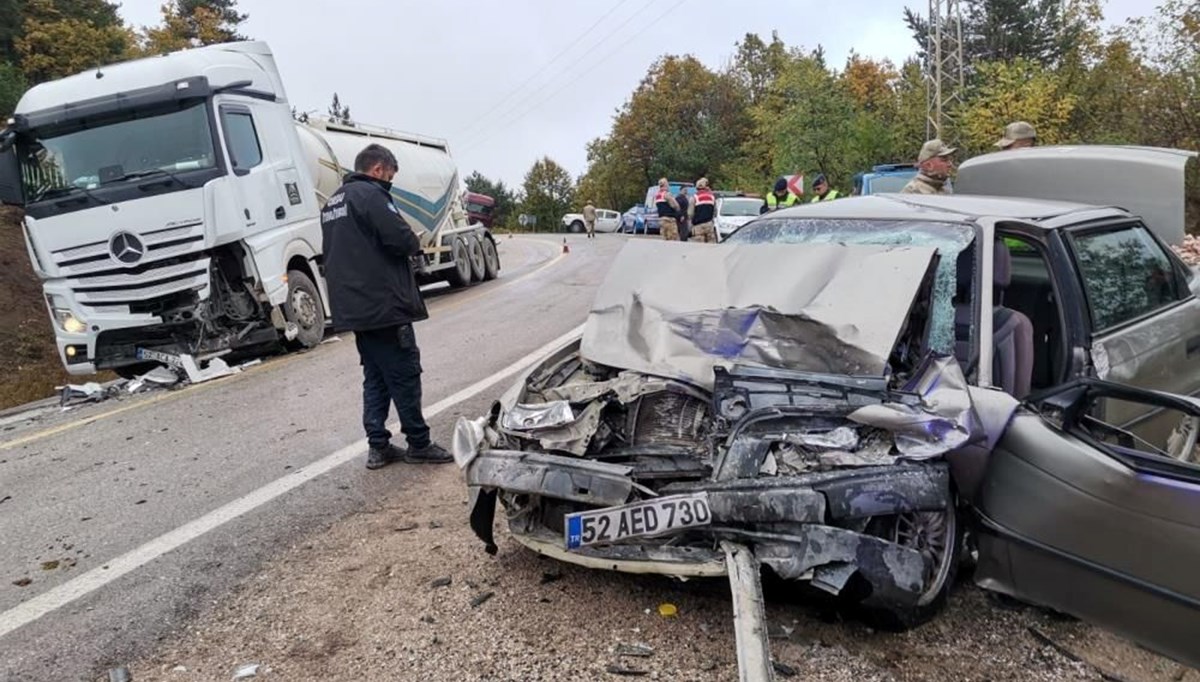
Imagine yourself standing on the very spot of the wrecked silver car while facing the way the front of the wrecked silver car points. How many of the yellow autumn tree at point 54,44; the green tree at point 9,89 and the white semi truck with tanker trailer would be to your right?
3

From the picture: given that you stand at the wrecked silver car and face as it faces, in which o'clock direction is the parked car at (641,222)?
The parked car is roughly at 4 o'clock from the wrecked silver car.

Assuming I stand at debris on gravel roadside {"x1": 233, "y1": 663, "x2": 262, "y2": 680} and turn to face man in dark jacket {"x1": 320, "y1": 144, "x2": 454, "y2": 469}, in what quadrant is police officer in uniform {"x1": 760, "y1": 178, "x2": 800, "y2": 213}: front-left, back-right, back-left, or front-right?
front-right

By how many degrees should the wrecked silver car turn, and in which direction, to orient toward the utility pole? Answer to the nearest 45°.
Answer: approximately 135° to its right

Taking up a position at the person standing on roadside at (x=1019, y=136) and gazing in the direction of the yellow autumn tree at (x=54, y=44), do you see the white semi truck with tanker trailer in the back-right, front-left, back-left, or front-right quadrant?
front-left

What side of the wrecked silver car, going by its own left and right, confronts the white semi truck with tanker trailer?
right

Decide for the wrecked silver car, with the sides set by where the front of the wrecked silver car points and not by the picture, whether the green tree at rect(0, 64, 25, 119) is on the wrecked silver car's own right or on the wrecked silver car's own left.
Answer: on the wrecked silver car's own right

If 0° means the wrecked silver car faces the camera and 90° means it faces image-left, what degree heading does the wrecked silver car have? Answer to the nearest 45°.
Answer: approximately 45°

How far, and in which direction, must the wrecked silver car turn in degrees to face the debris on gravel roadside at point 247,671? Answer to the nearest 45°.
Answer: approximately 45° to its right

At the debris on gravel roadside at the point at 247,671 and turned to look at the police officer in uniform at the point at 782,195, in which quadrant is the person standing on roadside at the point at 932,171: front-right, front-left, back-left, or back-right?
front-right

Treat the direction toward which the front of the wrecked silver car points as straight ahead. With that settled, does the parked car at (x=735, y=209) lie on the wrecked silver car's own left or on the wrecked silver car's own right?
on the wrecked silver car's own right

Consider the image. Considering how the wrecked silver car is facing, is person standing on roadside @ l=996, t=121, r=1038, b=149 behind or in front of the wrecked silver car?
behind

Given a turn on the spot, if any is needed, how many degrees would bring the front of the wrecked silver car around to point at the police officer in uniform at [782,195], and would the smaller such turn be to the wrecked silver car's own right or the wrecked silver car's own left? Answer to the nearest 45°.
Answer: approximately 135° to the wrecked silver car's own right

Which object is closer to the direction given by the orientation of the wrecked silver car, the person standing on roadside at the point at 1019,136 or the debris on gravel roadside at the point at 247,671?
the debris on gravel roadside

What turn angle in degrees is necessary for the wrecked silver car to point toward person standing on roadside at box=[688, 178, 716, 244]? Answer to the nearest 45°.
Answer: approximately 135° to its right

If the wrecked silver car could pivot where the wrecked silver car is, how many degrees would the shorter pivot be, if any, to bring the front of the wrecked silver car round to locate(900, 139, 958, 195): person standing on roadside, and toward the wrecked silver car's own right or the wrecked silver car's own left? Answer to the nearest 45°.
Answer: approximately 135° to the wrecked silver car's own right
